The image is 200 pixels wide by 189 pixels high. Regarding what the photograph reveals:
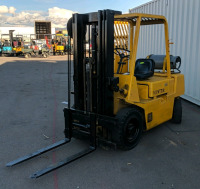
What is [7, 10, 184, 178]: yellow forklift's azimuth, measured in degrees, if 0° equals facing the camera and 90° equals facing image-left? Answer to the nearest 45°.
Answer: approximately 45°

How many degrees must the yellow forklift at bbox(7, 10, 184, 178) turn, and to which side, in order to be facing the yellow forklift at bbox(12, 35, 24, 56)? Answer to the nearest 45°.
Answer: approximately 135° to its right

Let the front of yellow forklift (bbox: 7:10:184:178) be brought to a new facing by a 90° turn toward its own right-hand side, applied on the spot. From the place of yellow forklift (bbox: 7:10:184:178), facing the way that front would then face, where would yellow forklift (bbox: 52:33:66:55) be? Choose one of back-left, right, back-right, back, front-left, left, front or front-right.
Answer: front-right
